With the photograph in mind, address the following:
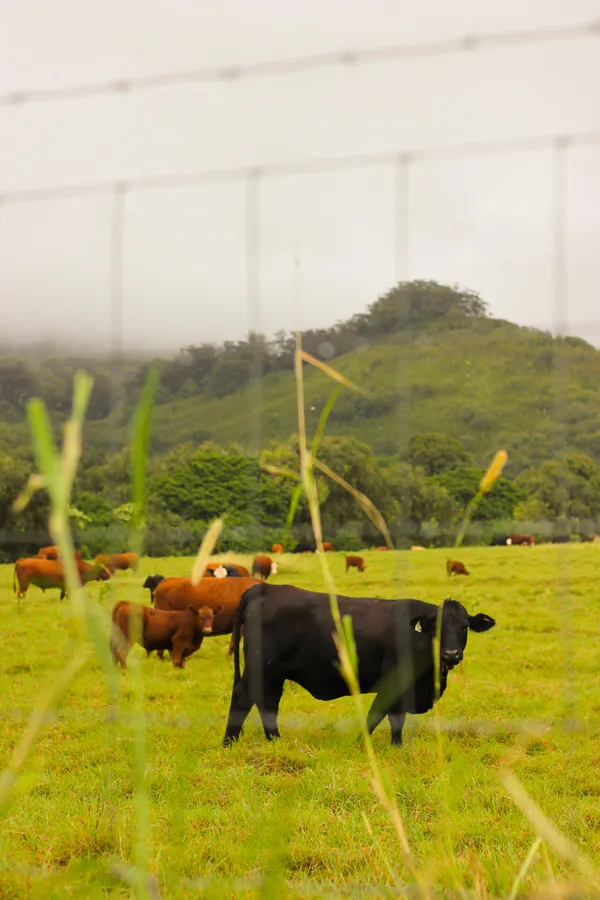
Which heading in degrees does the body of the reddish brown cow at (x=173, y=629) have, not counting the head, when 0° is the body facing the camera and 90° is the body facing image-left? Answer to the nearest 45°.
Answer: approximately 270°

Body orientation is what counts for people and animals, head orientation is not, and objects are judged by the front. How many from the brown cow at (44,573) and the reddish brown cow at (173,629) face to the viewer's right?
2

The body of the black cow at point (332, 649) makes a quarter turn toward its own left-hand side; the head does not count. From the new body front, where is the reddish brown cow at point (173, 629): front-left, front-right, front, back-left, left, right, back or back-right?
front-left

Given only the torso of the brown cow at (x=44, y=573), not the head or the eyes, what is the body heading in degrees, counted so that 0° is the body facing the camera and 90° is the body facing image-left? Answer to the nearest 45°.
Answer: approximately 270°

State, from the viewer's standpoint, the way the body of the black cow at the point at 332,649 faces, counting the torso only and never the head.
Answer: to the viewer's right
